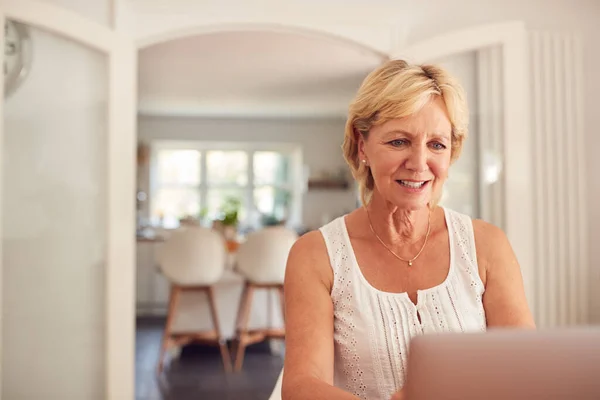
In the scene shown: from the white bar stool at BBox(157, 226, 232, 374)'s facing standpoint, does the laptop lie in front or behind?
behind

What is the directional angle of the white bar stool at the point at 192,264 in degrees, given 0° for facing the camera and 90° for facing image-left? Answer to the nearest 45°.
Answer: approximately 180°

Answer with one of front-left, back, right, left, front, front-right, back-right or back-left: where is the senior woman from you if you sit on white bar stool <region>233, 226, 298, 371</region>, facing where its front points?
back

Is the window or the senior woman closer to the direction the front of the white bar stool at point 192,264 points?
the window

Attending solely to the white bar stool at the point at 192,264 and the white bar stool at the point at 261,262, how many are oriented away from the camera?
2

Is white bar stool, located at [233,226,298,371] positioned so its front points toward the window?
yes

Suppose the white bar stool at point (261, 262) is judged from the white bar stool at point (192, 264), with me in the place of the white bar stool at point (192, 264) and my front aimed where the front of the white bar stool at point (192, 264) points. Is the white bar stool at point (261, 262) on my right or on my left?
on my right

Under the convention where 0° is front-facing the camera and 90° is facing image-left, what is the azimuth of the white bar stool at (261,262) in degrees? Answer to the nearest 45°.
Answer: approximately 180°

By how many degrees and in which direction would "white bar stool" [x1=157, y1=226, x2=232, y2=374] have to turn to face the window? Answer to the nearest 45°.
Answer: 0° — it already faces it

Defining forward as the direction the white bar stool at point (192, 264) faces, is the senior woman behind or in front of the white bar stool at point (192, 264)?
behind
